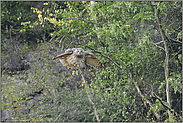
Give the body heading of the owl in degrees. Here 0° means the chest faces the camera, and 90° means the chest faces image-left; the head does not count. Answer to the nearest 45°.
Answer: approximately 0°
